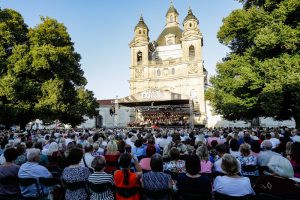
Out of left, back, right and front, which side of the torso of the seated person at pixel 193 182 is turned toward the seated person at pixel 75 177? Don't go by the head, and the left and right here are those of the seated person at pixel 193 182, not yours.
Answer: left

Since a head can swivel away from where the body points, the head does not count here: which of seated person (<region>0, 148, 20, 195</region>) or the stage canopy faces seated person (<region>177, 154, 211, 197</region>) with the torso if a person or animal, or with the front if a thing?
the stage canopy

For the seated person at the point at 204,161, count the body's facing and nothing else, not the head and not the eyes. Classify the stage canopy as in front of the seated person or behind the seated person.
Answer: in front

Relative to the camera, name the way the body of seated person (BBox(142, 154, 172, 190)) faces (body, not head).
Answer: away from the camera

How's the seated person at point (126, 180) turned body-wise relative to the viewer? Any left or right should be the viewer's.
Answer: facing away from the viewer

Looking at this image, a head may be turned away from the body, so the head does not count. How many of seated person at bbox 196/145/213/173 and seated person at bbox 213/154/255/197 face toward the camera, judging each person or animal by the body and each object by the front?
0

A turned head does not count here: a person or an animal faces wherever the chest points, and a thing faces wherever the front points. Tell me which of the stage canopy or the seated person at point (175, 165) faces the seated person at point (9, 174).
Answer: the stage canopy

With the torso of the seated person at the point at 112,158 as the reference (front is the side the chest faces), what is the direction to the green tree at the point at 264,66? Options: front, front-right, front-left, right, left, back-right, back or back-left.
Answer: front-right

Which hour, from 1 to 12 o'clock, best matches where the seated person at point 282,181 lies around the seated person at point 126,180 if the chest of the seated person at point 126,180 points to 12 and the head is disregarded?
the seated person at point 282,181 is roughly at 4 o'clock from the seated person at point 126,180.

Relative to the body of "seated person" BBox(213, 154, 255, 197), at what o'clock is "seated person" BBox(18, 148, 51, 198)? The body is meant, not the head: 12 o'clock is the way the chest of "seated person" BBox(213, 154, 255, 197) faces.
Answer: "seated person" BBox(18, 148, 51, 198) is roughly at 9 o'clock from "seated person" BBox(213, 154, 255, 197).

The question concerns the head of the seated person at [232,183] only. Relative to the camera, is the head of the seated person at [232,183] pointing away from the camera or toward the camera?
away from the camera

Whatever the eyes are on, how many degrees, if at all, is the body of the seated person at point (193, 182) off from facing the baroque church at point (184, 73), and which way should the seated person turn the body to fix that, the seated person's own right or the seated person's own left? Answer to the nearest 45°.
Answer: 0° — they already face it

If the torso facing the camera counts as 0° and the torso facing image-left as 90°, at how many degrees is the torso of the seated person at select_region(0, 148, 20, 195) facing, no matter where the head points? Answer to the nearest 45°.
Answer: approximately 180°

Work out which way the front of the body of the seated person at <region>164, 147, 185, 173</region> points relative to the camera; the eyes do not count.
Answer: away from the camera

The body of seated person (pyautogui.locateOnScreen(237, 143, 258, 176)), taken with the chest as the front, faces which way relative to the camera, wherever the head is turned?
away from the camera

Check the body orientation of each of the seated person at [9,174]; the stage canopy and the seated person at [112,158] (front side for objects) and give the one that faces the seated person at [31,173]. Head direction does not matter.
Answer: the stage canopy

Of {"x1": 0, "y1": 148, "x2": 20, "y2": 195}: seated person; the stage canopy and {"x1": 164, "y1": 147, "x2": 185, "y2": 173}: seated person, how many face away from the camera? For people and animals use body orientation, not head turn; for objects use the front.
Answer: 2

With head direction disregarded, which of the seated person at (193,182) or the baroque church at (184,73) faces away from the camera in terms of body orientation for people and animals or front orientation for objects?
the seated person

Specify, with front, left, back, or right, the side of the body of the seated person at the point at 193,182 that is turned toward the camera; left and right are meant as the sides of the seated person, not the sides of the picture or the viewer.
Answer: back
